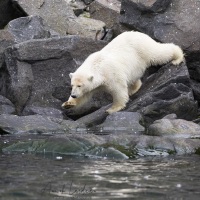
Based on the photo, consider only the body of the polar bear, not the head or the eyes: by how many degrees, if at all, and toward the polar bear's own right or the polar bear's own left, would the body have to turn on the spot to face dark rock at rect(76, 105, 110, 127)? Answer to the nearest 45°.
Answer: approximately 45° to the polar bear's own left

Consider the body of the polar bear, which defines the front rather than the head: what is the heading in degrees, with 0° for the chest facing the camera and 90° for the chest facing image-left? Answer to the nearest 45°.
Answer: approximately 45°

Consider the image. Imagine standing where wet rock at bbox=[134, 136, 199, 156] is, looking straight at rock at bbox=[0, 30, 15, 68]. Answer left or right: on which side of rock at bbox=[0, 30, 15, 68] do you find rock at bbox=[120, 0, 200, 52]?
right

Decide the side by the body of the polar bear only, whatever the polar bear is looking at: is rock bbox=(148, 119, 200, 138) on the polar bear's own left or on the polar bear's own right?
on the polar bear's own left
